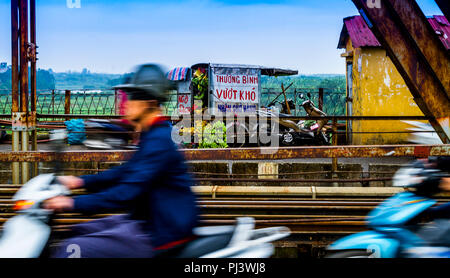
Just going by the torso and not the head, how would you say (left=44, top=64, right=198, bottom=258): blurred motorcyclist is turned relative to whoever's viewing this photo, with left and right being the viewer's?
facing to the left of the viewer

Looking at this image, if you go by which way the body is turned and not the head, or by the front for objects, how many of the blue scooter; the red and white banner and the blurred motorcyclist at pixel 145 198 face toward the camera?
1

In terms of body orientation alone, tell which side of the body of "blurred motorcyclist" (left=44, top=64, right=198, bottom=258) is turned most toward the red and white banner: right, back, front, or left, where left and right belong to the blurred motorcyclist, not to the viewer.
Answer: right

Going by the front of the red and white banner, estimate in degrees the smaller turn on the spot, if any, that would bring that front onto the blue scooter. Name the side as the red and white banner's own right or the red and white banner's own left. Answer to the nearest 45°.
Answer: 0° — it already faces it

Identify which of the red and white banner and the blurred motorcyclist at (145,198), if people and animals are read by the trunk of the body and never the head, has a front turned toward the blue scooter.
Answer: the red and white banner

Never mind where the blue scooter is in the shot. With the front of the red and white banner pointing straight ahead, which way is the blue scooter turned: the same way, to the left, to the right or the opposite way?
to the right

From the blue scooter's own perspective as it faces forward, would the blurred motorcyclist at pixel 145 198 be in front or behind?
in front

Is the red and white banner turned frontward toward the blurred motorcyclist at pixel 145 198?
yes

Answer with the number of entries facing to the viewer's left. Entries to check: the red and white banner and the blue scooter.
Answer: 1

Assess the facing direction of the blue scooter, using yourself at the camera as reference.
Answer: facing to the left of the viewer

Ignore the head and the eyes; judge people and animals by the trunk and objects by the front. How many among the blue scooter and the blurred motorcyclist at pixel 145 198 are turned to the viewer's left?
2

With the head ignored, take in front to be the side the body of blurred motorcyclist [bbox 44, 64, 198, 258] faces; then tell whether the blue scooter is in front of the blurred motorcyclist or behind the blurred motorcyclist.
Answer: behind

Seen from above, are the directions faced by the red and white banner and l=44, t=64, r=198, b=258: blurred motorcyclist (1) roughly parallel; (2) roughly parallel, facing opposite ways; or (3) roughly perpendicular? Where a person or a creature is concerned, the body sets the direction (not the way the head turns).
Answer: roughly perpendicular
